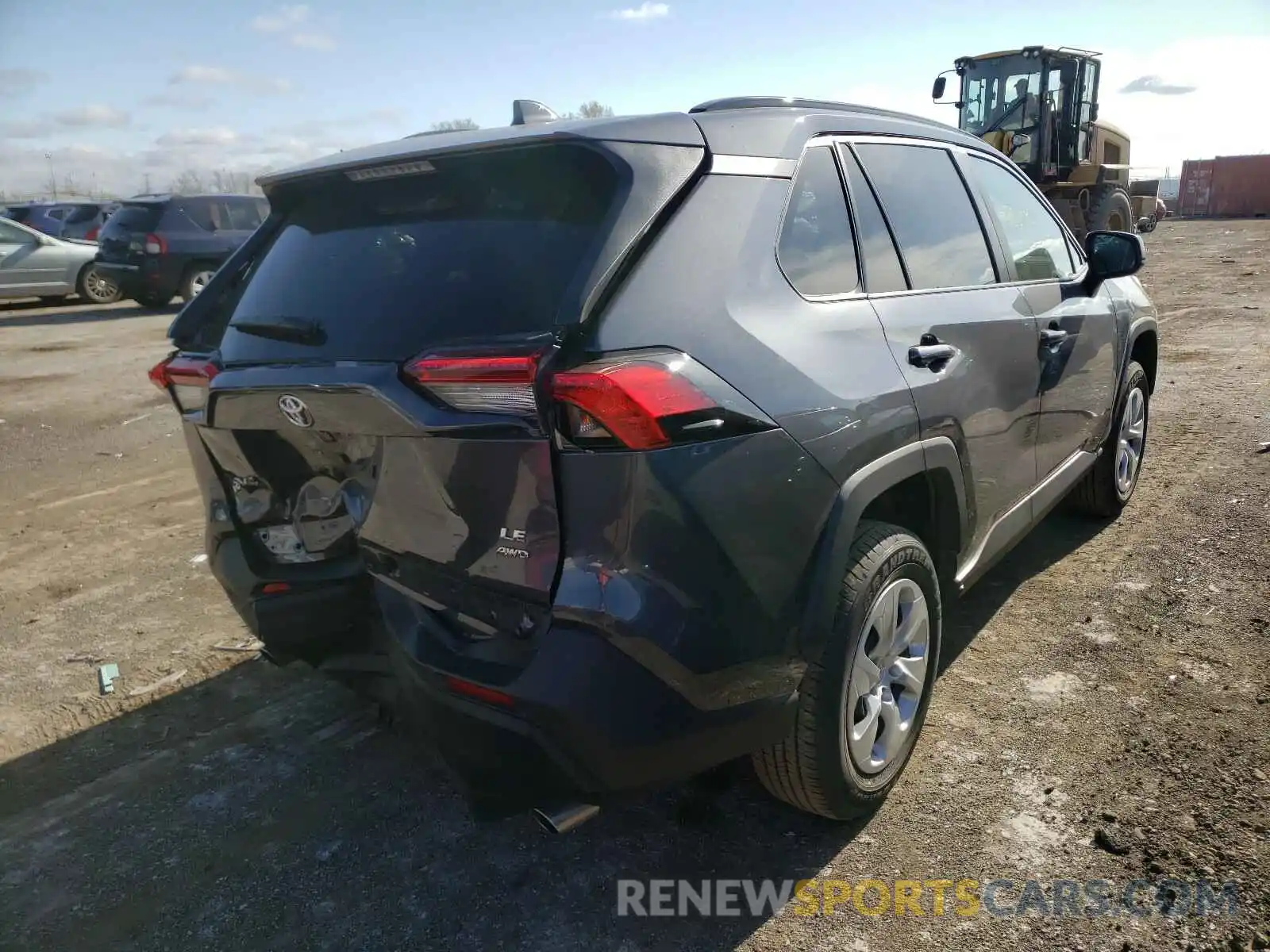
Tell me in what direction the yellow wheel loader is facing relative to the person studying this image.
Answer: facing the viewer and to the left of the viewer

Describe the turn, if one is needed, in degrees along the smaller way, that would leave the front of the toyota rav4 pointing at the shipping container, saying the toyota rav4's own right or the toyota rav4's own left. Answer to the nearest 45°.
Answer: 0° — it already faces it

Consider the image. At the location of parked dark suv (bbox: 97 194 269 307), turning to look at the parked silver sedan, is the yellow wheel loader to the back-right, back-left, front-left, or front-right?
back-right

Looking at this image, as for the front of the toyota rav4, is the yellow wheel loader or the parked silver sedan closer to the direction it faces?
the yellow wheel loader

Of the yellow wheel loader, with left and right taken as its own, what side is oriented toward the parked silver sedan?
front

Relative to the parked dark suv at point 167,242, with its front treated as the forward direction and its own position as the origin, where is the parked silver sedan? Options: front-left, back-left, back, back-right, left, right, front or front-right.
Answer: left

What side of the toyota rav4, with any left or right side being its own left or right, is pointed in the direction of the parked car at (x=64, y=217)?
left

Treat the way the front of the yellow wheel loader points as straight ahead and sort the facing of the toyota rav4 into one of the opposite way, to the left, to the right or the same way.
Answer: the opposite way

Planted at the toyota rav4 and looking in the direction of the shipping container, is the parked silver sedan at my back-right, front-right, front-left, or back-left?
front-left

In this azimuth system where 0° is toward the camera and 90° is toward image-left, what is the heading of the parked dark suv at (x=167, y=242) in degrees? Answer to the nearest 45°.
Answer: approximately 225°

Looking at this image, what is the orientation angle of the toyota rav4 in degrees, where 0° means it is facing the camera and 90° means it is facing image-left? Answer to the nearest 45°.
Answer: approximately 225°

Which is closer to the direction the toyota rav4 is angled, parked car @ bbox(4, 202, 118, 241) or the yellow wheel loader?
the yellow wheel loader

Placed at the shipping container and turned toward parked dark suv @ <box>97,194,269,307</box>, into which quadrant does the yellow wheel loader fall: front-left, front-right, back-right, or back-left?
front-left

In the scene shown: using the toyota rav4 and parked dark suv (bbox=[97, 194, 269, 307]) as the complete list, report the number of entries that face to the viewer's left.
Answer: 0

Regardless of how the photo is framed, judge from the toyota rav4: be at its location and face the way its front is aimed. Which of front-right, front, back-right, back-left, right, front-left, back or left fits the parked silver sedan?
left

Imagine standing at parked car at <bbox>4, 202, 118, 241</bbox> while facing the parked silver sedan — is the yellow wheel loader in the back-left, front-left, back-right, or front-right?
front-left

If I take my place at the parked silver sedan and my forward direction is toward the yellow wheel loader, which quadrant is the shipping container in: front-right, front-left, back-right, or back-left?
front-left
